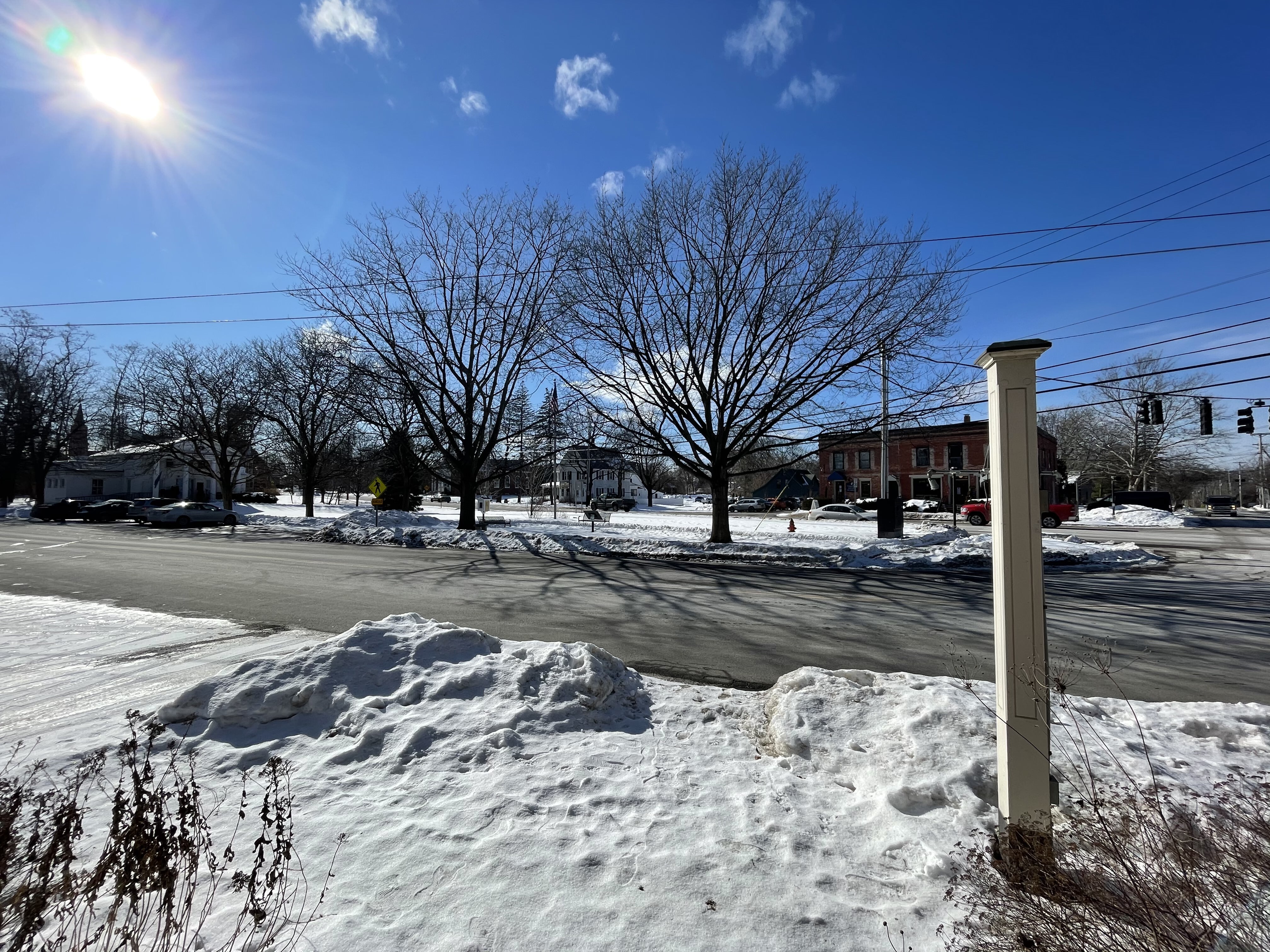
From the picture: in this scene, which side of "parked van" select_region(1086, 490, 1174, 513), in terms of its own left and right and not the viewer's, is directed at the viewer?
left

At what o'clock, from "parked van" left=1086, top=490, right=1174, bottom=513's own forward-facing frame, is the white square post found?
The white square post is roughly at 9 o'clock from the parked van.

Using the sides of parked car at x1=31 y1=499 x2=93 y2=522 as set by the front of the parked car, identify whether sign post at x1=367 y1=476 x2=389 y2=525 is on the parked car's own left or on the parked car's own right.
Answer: on the parked car's own left

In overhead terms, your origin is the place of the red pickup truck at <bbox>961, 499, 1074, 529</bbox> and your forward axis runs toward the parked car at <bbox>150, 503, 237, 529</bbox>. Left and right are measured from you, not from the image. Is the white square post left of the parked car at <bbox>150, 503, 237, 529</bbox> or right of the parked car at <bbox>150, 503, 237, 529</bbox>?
left

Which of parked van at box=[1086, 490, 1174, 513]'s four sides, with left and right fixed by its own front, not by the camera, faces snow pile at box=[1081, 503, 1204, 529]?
left
